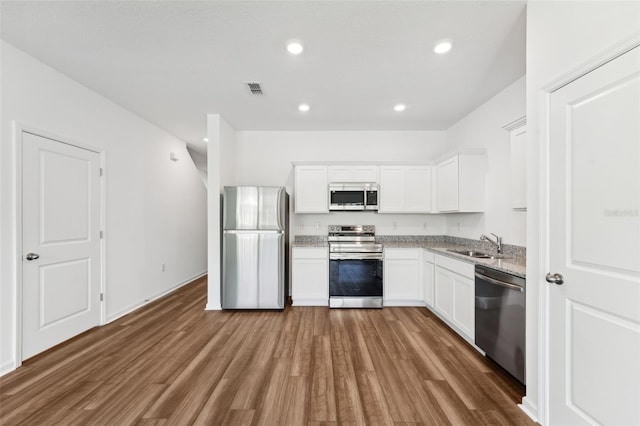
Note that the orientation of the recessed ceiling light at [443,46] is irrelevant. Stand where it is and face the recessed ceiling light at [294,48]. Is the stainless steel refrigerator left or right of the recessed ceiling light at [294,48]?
right

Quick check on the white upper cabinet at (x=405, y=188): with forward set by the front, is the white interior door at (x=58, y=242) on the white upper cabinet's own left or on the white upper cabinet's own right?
on the white upper cabinet's own right

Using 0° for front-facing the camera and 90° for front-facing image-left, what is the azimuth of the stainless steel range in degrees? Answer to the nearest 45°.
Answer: approximately 0°

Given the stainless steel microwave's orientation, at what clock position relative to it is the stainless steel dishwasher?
The stainless steel dishwasher is roughly at 11 o'clock from the stainless steel microwave.

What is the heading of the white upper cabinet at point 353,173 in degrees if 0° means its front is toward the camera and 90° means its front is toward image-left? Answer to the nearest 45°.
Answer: approximately 0°

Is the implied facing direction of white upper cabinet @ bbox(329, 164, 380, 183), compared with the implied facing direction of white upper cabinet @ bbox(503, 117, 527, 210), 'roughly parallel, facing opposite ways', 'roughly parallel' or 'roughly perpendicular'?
roughly perpendicular

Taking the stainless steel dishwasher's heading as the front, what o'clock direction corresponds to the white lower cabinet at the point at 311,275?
The white lower cabinet is roughly at 2 o'clock from the stainless steel dishwasher.
